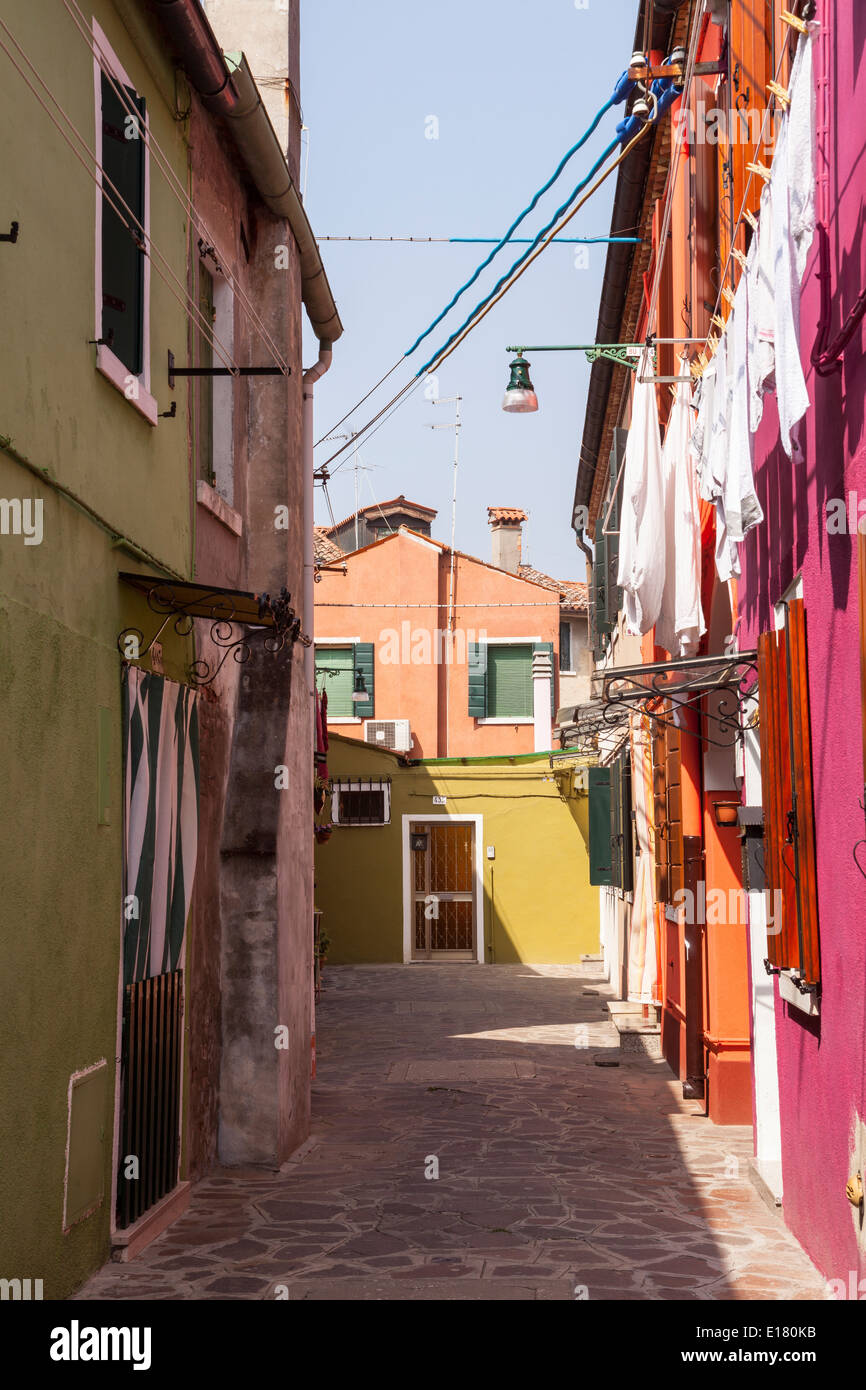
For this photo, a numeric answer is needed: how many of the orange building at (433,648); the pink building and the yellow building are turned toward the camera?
2

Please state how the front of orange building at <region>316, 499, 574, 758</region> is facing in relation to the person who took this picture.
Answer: facing the viewer

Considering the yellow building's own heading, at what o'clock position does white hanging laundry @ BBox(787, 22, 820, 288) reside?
The white hanging laundry is roughly at 12 o'clock from the yellow building.

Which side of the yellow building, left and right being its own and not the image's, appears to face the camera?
front

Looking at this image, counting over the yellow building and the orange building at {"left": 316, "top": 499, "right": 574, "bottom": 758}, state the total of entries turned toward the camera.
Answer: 2

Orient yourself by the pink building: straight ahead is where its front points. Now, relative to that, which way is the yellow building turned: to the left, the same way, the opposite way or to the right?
to the left

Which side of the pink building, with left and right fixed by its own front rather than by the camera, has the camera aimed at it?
left

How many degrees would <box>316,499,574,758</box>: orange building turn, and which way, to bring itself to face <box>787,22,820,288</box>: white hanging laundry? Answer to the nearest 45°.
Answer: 0° — it already faces it

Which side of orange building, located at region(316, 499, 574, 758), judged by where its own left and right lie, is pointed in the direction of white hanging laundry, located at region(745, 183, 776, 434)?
front

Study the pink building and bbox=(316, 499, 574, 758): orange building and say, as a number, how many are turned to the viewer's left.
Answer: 1
